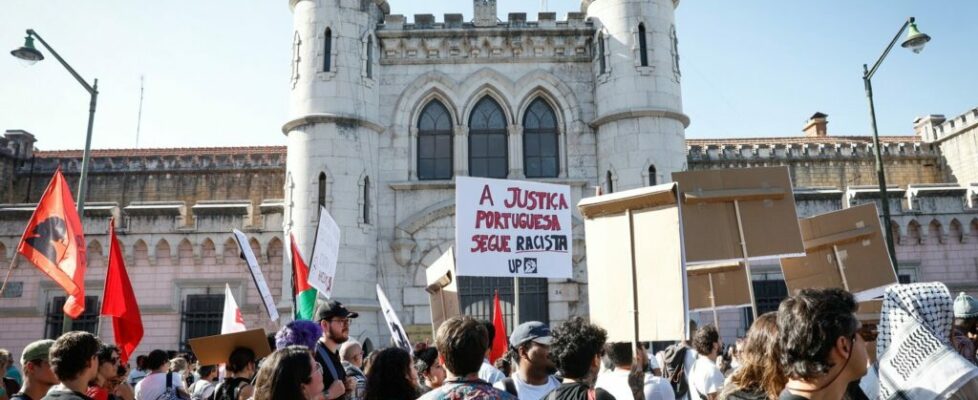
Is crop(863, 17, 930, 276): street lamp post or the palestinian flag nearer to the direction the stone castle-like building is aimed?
the palestinian flag

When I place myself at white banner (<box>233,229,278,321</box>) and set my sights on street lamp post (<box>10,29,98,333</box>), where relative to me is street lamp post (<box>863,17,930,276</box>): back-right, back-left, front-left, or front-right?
back-right

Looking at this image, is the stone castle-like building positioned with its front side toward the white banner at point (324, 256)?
yes

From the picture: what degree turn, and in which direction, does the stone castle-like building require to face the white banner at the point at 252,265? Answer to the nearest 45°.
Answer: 0° — it already faces it

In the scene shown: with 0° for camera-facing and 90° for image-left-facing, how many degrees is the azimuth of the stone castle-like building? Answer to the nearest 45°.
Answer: approximately 0°

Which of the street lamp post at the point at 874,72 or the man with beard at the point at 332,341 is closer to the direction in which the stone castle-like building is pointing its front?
the man with beard

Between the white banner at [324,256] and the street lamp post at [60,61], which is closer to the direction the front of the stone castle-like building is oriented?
the white banner

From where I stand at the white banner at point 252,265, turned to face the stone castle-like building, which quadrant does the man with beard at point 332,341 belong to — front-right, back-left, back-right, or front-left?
back-right

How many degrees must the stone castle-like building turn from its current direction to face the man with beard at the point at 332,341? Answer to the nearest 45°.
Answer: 0° — it already faces them

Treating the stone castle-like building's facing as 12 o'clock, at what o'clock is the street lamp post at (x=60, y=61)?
The street lamp post is roughly at 2 o'clock from the stone castle-like building.

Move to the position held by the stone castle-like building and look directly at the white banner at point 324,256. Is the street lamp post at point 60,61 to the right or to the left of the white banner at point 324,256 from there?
right
